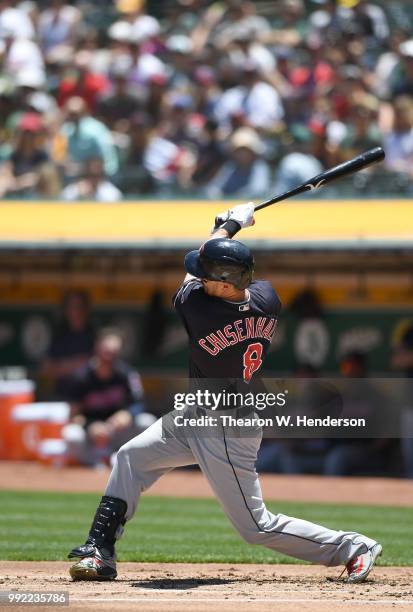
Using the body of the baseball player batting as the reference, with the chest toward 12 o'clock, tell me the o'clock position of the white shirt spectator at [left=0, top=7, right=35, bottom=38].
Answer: The white shirt spectator is roughly at 1 o'clock from the baseball player batting.

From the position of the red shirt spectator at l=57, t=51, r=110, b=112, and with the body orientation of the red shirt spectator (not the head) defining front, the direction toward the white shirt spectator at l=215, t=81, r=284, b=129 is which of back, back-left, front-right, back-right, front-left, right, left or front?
front-left

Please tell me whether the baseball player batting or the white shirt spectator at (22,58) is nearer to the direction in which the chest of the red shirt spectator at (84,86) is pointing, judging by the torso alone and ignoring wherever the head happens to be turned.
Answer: the baseball player batting

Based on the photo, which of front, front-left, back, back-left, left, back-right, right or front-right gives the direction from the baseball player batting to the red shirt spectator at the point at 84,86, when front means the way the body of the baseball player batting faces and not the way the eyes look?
front-right

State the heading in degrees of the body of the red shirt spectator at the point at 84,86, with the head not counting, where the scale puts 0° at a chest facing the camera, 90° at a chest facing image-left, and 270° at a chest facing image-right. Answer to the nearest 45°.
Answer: approximately 0°

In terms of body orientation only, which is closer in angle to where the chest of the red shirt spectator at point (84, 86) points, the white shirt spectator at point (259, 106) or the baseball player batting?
the baseball player batting

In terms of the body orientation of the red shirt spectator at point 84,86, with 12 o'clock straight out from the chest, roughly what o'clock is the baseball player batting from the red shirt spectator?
The baseball player batting is roughly at 12 o'clock from the red shirt spectator.

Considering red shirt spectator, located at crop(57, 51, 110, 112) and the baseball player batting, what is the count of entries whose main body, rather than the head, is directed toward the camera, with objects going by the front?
1

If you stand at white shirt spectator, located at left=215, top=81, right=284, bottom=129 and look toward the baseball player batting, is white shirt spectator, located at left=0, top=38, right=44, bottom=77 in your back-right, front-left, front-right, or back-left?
back-right

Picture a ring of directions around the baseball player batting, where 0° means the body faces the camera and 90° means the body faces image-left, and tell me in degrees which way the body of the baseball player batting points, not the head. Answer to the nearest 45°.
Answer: approximately 135°
